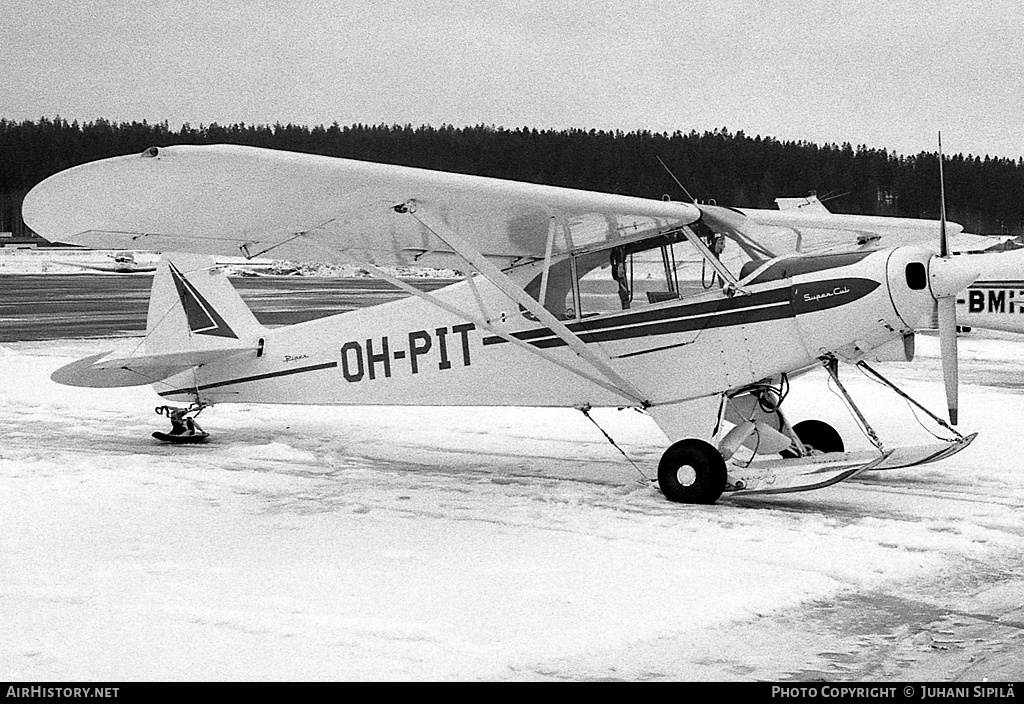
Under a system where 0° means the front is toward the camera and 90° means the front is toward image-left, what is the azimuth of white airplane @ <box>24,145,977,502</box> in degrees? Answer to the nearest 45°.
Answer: approximately 315°
